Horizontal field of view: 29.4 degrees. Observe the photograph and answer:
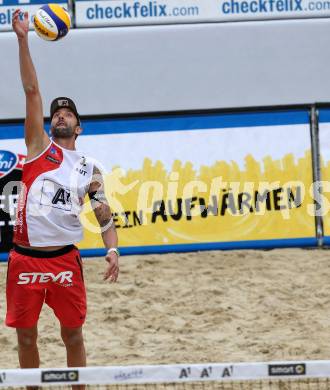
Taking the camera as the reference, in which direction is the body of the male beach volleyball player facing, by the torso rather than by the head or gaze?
toward the camera

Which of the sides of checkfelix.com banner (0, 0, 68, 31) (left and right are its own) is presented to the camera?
front

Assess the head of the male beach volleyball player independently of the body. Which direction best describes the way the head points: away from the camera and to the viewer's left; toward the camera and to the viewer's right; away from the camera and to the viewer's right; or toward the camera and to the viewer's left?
toward the camera and to the viewer's left

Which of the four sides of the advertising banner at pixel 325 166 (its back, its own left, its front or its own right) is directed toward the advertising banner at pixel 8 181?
right

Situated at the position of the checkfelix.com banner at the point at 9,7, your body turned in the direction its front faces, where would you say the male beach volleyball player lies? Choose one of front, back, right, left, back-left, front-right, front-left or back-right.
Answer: front

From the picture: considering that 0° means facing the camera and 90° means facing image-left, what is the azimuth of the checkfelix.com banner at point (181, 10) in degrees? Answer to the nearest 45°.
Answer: approximately 0°

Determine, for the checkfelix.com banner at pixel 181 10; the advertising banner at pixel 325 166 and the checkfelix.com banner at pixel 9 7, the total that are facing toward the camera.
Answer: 3

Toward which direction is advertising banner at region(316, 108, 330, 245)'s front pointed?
toward the camera
